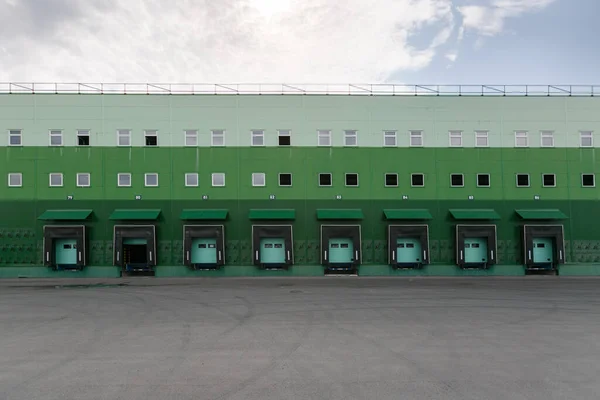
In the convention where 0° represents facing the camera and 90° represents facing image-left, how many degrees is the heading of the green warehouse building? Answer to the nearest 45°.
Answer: approximately 0°
